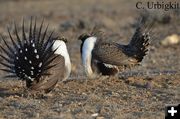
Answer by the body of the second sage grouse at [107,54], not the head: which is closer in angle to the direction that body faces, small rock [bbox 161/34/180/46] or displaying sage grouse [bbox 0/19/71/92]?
the displaying sage grouse

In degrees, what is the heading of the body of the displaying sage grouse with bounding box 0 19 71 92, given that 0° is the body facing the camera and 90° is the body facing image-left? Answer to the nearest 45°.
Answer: approximately 225°

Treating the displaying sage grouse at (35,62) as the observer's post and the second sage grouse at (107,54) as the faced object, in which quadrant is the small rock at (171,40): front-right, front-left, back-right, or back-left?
front-left

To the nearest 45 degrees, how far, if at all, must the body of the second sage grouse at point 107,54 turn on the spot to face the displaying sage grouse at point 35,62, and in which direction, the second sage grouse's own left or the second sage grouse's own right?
approximately 45° to the second sage grouse's own left

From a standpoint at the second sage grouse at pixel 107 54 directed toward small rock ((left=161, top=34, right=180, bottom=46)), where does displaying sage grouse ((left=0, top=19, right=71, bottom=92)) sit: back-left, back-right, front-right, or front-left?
back-left

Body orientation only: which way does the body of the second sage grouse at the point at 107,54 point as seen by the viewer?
to the viewer's left

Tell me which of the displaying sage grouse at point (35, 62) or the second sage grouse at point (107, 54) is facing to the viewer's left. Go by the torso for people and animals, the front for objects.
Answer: the second sage grouse

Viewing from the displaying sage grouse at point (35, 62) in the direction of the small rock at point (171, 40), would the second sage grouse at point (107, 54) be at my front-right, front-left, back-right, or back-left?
front-right

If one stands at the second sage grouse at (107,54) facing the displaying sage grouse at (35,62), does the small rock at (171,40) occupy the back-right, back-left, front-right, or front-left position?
back-right

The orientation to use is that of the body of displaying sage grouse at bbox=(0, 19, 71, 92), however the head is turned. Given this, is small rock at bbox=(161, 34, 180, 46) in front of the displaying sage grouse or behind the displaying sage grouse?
in front

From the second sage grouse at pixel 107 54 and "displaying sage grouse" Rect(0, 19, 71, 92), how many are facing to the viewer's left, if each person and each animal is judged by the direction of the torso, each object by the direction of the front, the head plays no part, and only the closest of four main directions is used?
1
